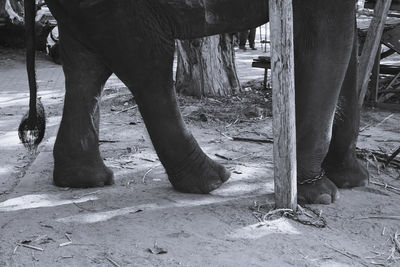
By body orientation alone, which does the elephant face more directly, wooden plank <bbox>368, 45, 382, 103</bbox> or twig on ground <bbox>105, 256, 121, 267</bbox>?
the wooden plank

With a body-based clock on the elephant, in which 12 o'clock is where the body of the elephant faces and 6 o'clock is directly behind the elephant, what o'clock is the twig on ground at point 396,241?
The twig on ground is roughly at 1 o'clock from the elephant.

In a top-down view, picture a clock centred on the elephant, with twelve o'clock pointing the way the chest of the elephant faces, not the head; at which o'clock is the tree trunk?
The tree trunk is roughly at 9 o'clock from the elephant.

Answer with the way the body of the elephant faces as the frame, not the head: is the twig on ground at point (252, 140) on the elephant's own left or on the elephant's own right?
on the elephant's own left

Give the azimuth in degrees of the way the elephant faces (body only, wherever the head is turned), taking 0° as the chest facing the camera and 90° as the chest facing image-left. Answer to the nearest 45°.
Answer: approximately 270°

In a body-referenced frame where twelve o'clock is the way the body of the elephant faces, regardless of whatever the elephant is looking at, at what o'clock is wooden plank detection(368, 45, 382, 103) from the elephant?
The wooden plank is roughly at 10 o'clock from the elephant.

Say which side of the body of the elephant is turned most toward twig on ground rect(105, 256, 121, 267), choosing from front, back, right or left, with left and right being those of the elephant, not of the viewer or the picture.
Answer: right

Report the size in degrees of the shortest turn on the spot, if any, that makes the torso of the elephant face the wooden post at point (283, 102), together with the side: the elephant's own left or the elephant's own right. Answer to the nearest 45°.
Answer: approximately 45° to the elephant's own right

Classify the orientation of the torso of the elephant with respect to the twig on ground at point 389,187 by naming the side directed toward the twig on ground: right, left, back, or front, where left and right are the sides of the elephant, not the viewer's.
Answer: front
